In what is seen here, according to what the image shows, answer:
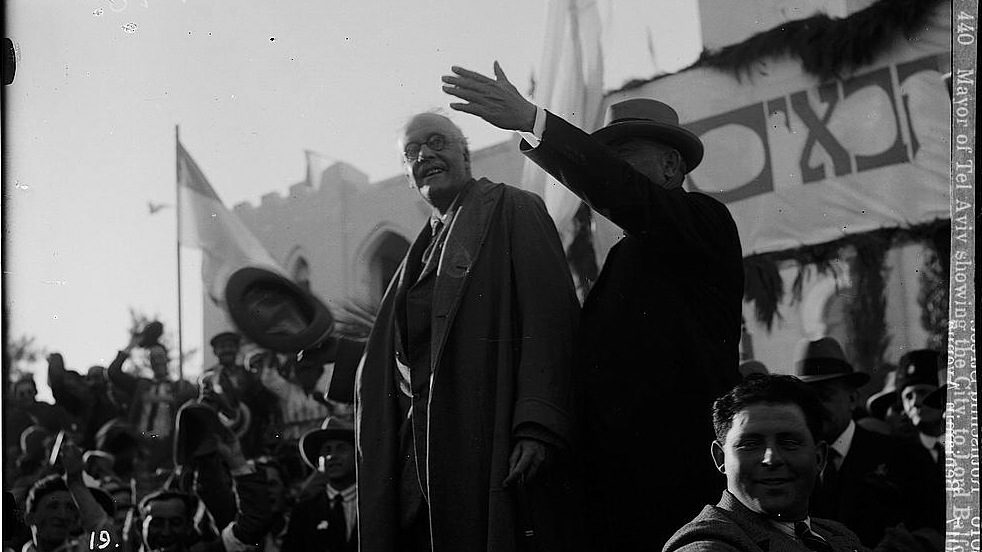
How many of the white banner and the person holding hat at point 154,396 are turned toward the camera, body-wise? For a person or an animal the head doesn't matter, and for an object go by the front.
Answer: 2

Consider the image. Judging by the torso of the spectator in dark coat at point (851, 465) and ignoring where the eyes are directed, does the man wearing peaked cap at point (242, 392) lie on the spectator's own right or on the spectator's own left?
on the spectator's own right

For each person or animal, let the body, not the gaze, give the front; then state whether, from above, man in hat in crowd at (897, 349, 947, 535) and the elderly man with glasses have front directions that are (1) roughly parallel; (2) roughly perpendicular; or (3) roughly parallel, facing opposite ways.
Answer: roughly parallel

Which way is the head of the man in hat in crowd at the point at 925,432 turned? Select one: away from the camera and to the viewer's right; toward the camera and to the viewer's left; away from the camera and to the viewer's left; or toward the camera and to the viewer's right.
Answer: toward the camera and to the viewer's left

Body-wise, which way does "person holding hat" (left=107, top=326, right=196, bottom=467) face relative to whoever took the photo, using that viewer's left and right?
facing the viewer

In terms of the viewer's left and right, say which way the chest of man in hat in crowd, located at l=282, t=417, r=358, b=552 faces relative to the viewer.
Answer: facing the viewer and to the right of the viewer

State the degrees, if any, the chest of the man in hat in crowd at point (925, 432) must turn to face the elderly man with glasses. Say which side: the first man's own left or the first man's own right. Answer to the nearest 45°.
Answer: approximately 45° to the first man's own right

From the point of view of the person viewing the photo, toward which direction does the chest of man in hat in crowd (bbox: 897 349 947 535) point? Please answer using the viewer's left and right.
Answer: facing the viewer and to the left of the viewer

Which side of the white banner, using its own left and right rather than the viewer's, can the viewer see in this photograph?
front
